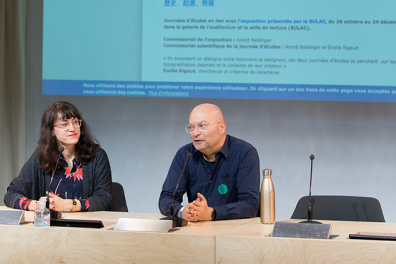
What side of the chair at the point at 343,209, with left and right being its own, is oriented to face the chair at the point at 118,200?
right

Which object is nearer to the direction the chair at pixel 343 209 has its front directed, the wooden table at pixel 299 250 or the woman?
the wooden table

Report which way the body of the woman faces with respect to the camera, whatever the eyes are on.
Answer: toward the camera

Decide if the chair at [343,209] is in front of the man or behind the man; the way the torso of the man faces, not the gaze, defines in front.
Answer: behind

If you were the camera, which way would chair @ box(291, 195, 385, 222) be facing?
facing the viewer

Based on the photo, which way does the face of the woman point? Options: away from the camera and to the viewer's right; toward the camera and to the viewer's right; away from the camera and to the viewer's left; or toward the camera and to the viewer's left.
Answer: toward the camera and to the viewer's right

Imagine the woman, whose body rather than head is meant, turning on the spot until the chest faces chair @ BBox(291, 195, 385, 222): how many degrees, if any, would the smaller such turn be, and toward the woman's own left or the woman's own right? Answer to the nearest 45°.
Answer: approximately 90° to the woman's own left

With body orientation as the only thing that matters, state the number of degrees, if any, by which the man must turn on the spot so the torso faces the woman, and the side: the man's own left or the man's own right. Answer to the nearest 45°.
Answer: approximately 45° to the man's own right

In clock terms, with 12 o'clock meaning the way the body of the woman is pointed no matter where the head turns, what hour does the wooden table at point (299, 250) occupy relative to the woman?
The wooden table is roughly at 11 o'clock from the woman.

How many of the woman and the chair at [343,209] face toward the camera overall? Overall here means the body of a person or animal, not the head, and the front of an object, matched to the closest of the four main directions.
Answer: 2

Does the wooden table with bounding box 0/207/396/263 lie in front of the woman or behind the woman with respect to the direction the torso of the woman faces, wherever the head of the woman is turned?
in front

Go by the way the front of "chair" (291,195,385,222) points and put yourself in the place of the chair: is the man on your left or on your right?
on your right

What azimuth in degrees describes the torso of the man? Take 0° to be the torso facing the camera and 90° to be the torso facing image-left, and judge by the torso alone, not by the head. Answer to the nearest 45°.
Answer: approximately 45°

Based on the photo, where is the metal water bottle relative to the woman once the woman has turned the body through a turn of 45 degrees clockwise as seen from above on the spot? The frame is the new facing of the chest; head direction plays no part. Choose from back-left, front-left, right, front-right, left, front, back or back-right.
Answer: left

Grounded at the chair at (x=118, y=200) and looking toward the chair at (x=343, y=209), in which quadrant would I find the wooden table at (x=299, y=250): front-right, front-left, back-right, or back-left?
front-right
